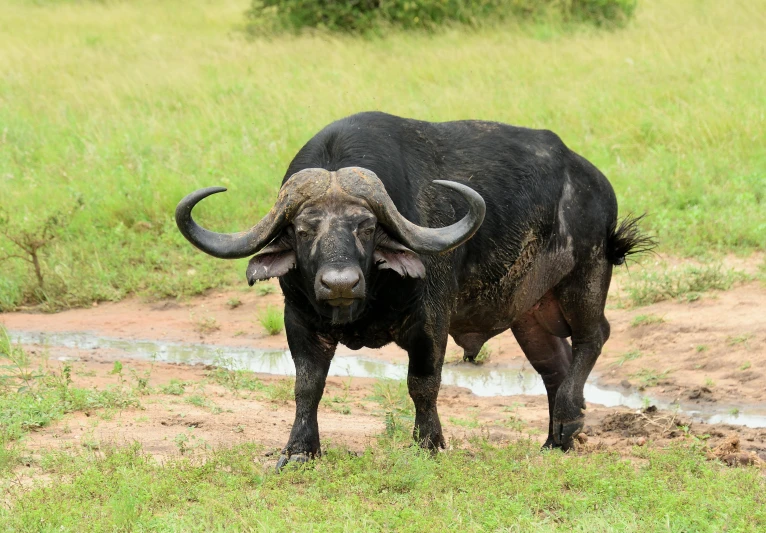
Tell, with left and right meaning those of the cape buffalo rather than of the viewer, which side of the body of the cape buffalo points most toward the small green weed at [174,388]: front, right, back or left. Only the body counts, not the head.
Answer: right

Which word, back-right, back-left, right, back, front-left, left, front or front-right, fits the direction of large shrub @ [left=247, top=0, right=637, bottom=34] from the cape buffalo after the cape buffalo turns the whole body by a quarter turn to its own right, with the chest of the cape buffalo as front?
front-right

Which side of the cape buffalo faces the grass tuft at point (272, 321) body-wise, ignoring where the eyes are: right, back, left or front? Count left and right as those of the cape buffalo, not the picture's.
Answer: right

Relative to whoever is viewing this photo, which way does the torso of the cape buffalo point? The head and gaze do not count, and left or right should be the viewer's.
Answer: facing the viewer and to the left of the viewer
